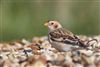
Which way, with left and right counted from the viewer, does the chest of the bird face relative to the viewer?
facing to the left of the viewer
